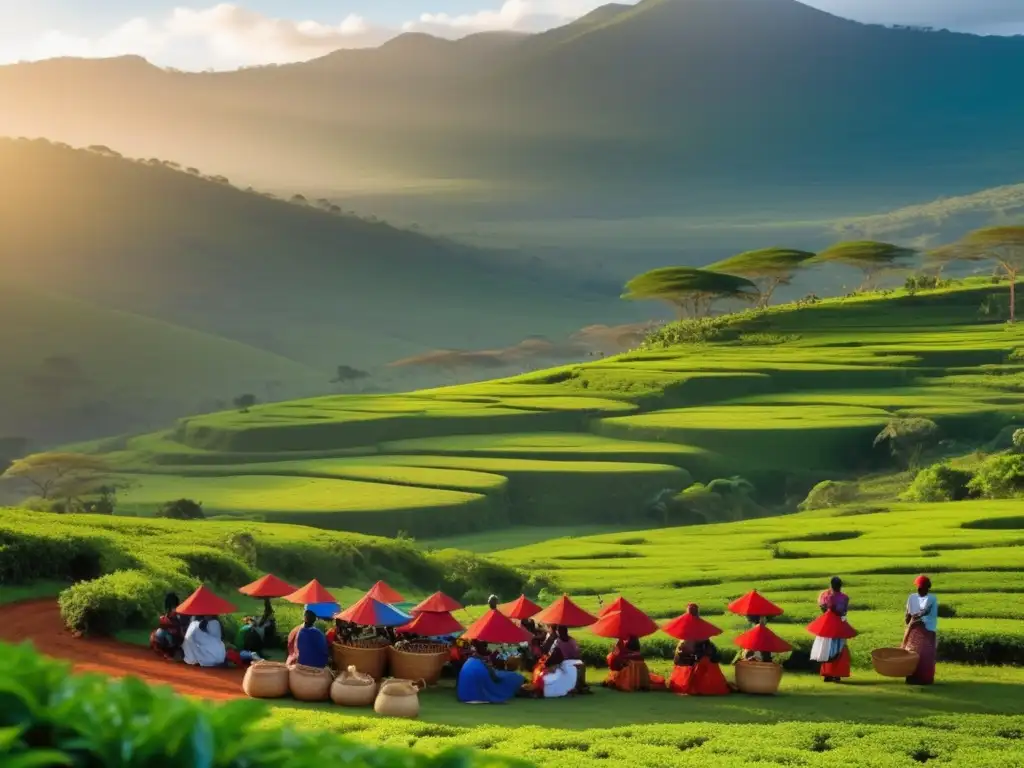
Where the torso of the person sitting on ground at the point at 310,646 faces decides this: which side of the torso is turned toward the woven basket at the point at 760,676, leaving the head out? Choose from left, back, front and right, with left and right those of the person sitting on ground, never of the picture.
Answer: right

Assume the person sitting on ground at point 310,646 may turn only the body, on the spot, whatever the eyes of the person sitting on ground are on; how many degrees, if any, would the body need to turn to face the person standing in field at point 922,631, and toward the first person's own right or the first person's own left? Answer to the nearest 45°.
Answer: approximately 90° to the first person's own right

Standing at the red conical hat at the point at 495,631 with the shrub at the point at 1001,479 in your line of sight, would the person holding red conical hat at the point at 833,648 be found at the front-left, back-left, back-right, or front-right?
front-right

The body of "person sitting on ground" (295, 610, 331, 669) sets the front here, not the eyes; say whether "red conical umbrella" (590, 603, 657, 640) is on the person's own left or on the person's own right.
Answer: on the person's own right

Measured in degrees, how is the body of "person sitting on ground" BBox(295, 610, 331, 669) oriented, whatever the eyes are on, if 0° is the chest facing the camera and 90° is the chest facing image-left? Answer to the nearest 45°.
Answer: approximately 180°

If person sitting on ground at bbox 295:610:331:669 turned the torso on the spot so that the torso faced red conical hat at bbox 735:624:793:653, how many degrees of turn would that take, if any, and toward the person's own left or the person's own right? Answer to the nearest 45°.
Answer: approximately 90° to the person's own right

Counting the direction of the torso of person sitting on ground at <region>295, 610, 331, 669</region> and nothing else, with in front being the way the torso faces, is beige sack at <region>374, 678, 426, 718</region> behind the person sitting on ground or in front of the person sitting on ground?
behind

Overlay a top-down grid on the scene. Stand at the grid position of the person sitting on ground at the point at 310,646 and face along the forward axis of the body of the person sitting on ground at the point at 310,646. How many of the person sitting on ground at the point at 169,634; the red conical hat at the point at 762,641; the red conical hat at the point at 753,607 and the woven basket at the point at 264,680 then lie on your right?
2
